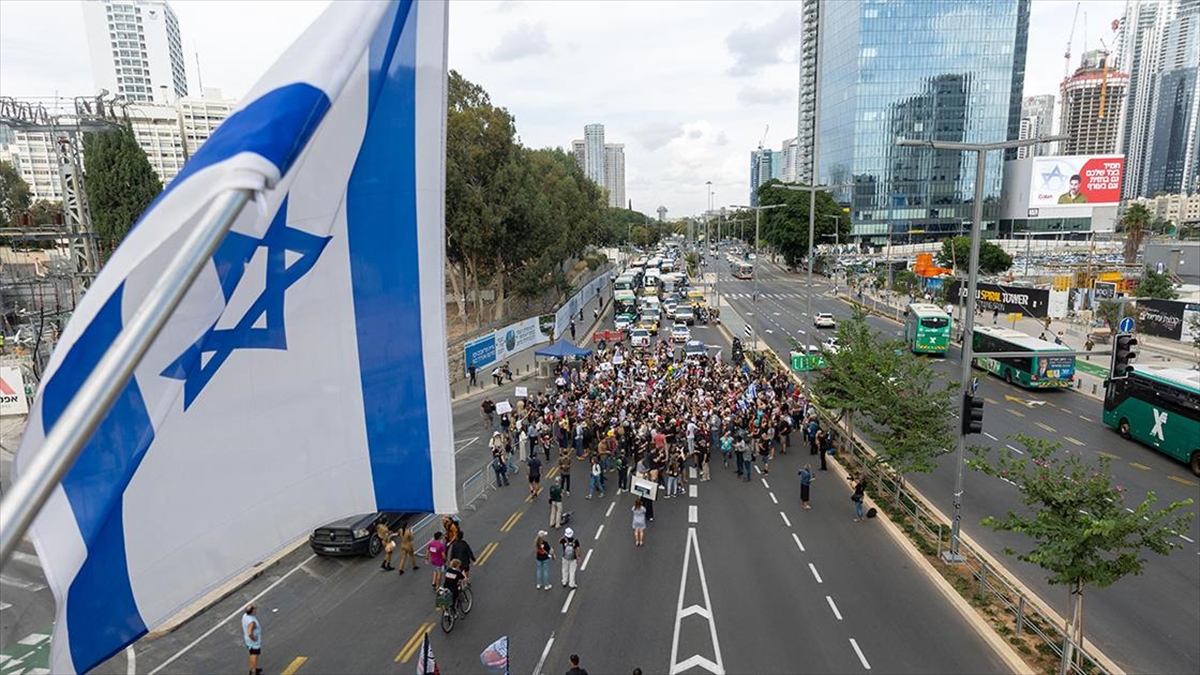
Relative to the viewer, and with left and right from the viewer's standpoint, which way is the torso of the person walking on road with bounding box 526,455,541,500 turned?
facing away from the viewer

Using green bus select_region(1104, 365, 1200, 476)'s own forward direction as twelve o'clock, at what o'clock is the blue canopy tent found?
The blue canopy tent is roughly at 10 o'clock from the green bus.

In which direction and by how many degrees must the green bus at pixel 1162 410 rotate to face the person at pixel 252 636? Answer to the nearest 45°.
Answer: approximately 90° to its left

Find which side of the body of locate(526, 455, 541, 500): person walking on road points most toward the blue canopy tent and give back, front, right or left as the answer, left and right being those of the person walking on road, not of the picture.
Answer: front

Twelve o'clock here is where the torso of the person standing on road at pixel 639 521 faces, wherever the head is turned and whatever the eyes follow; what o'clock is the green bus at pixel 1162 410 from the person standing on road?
The green bus is roughly at 2 o'clock from the person standing on road.

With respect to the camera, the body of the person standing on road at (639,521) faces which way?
away from the camera

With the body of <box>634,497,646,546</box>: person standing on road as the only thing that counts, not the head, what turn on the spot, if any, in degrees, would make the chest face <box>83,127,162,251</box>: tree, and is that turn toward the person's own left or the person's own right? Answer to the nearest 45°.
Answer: approximately 45° to the person's own left

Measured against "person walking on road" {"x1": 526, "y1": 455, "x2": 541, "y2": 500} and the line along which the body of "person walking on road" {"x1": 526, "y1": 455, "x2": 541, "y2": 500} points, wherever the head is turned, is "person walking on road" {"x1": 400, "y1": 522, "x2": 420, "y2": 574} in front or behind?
behind

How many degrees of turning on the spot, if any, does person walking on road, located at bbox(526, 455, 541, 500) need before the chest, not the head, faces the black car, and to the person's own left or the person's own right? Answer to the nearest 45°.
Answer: approximately 135° to the person's own left
